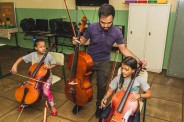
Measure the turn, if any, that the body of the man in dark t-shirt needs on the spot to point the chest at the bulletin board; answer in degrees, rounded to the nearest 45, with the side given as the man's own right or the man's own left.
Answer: approximately 135° to the man's own right

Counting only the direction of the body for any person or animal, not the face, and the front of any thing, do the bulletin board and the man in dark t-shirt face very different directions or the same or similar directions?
same or similar directions

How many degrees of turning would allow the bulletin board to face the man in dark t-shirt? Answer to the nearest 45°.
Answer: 0° — it already faces them

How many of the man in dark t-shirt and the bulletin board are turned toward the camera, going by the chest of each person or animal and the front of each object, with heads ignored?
2

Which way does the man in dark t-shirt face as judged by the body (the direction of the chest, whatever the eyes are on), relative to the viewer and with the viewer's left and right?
facing the viewer
